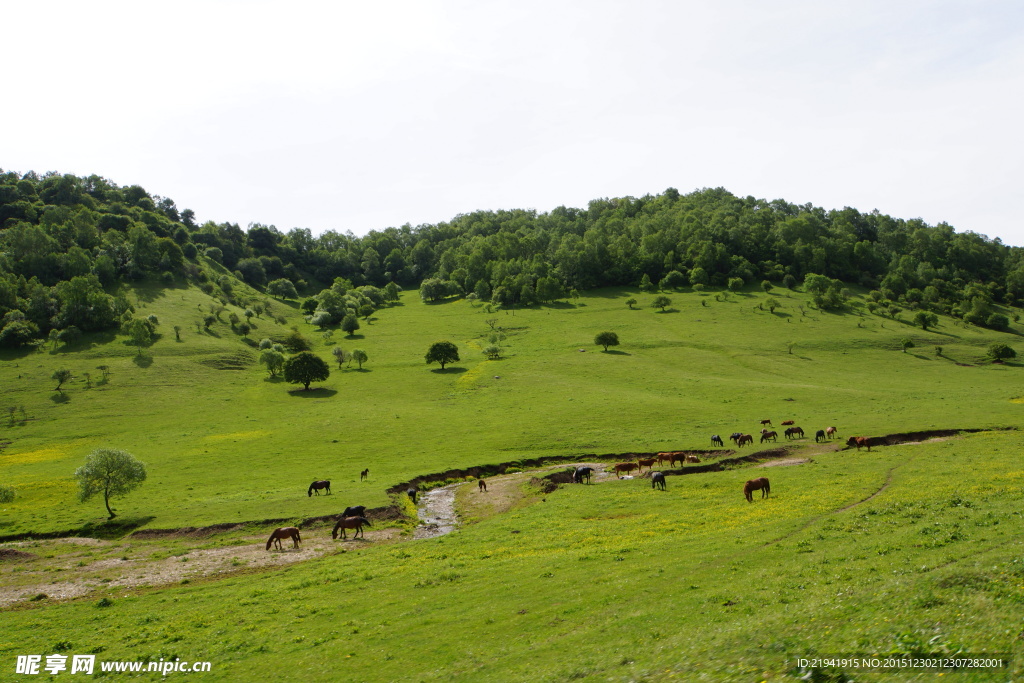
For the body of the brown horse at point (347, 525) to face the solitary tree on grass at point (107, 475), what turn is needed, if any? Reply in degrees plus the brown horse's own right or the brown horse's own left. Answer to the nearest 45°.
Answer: approximately 45° to the brown horse's own right

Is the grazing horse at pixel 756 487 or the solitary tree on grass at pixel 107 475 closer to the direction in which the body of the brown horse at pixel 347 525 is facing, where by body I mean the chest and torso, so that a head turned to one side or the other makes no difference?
the solitary tree on grass

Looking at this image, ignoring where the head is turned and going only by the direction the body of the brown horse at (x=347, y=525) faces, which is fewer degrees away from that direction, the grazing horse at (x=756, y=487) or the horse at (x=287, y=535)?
the horse

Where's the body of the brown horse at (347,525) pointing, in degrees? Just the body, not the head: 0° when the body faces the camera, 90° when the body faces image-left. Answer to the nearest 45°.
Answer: approximately 90°

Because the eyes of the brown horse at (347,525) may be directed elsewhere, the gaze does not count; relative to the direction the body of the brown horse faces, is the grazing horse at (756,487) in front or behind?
behind

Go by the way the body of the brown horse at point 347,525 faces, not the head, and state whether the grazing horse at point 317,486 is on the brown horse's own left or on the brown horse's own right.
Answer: on the brown horse's own right
